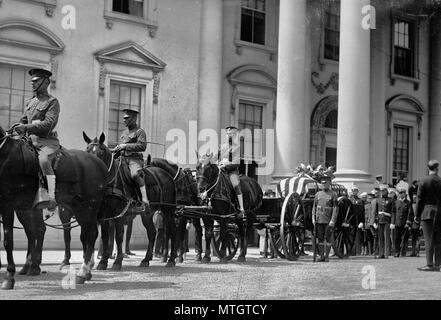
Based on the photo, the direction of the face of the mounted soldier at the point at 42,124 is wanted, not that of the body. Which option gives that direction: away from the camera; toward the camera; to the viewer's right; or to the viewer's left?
to the viewer's left

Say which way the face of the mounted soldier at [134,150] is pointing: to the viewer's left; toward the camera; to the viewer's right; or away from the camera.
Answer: to the viewer's left

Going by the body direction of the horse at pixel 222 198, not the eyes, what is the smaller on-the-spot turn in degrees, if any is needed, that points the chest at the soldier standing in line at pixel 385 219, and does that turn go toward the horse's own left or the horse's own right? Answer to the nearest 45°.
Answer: approximately 180°

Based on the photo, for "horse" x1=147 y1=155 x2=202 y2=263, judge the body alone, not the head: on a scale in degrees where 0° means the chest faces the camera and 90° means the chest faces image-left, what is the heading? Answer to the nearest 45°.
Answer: approximately 45°

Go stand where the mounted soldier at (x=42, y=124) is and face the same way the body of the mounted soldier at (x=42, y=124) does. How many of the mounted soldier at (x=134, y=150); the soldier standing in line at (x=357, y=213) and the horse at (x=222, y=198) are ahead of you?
0

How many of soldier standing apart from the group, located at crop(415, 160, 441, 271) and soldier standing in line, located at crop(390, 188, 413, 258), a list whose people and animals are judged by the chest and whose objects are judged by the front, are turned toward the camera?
1

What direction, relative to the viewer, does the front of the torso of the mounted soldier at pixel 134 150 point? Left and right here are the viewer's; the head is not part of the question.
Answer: facing the viewer and to the left of the viewer

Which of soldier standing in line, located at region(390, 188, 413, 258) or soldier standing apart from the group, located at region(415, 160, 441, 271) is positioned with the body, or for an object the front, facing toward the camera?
soldier standing in line, located at region(390, 188, 413, 258)

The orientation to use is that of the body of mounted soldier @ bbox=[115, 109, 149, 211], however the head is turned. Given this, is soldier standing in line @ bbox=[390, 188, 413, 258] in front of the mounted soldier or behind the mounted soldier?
behind

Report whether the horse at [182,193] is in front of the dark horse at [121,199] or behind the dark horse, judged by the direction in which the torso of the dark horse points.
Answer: behind

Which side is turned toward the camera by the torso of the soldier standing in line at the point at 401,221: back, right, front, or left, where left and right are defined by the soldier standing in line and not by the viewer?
front

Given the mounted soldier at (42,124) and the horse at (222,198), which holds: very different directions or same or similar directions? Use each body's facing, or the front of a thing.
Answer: same or similar directions

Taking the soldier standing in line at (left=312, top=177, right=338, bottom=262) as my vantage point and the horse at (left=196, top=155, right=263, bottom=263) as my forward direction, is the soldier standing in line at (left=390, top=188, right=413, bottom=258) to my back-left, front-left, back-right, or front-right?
back-right
